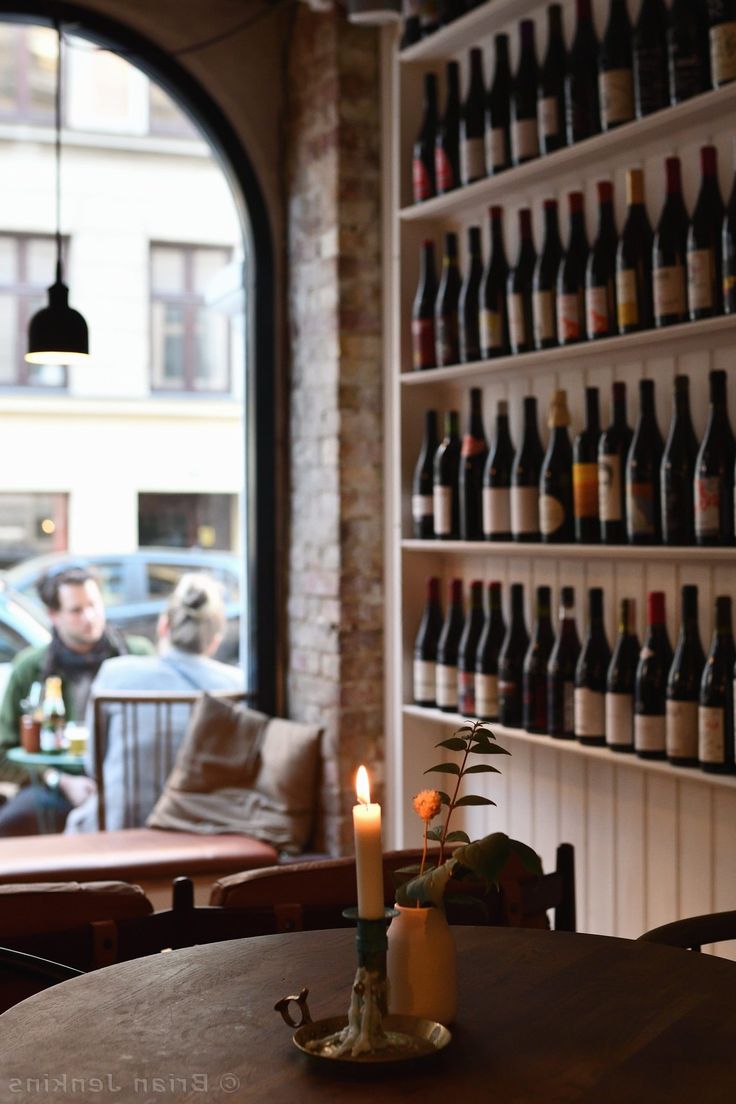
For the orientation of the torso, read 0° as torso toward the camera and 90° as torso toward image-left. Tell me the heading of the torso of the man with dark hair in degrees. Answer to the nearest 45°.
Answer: approximately 315°

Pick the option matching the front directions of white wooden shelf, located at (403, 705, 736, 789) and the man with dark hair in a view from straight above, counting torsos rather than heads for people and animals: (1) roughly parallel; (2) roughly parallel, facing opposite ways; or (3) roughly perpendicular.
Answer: roughly perpendicular

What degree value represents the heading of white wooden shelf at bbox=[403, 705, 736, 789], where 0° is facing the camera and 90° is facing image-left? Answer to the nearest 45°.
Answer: approximately 45°

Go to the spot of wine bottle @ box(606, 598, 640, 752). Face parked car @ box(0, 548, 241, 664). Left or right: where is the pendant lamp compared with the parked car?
left

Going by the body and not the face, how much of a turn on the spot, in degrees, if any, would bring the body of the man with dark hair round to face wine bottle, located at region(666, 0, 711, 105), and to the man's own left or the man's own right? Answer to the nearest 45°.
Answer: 0° — they already face it
